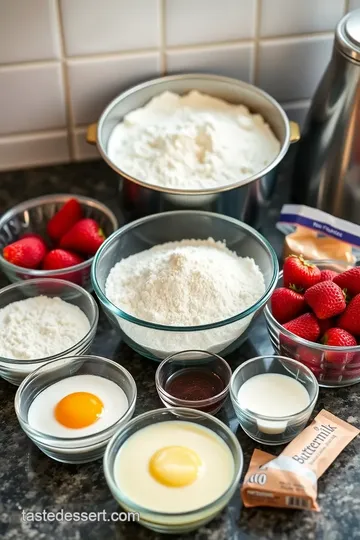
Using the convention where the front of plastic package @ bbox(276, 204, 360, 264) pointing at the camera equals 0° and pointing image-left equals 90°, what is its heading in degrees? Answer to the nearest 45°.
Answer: approximately 0°
